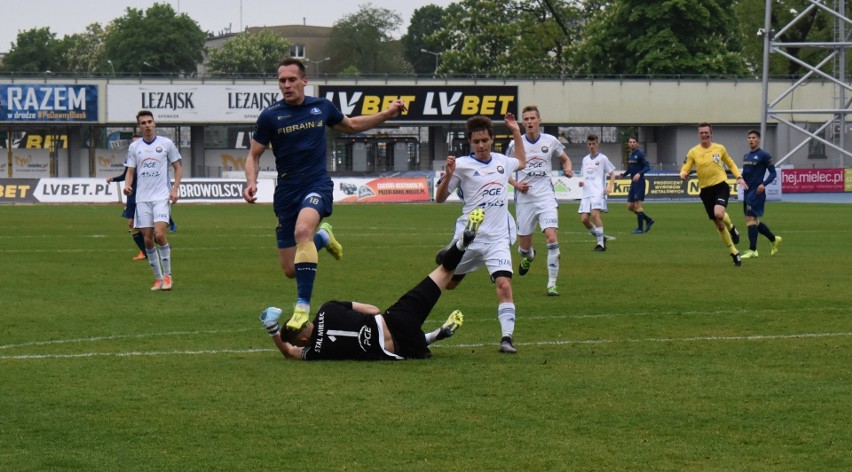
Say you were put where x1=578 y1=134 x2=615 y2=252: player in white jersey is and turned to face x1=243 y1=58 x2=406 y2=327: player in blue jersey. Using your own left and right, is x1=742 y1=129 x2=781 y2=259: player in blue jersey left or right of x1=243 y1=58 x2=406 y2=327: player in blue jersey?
left

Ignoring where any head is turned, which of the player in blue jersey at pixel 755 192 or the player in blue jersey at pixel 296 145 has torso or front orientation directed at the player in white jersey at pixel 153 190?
the player in blue jersey at pixel 755 192

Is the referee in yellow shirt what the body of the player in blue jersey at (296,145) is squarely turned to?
no

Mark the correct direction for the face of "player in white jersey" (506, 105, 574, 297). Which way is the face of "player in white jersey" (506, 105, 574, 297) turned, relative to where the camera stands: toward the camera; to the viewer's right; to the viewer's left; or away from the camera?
toward the camera

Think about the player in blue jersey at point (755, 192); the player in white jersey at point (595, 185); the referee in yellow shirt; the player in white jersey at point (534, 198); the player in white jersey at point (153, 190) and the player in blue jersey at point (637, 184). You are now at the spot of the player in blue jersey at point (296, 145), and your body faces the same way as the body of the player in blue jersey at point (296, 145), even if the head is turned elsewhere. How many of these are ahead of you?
0

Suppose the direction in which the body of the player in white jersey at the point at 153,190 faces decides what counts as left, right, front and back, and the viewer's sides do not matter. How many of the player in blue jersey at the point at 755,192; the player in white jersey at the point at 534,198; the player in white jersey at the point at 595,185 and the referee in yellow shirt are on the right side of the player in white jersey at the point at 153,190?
0

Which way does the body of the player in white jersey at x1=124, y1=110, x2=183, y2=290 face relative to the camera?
toward the camera

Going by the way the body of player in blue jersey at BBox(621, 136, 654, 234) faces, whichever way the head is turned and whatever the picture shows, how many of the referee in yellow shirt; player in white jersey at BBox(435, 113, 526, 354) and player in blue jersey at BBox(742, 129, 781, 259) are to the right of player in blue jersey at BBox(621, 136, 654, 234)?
0

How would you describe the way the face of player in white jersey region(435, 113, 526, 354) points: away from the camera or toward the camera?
toward the camera

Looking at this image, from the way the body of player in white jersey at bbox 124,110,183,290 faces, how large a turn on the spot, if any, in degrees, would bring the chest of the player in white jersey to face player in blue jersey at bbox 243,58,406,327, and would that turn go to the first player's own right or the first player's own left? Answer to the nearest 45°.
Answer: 0° — they already face them

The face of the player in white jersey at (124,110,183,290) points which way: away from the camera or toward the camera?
toward the camera

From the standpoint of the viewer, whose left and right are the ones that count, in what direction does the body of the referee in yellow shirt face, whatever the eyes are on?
facing the viewer

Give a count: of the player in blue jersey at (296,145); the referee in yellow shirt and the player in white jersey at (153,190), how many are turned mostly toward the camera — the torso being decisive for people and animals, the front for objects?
3
